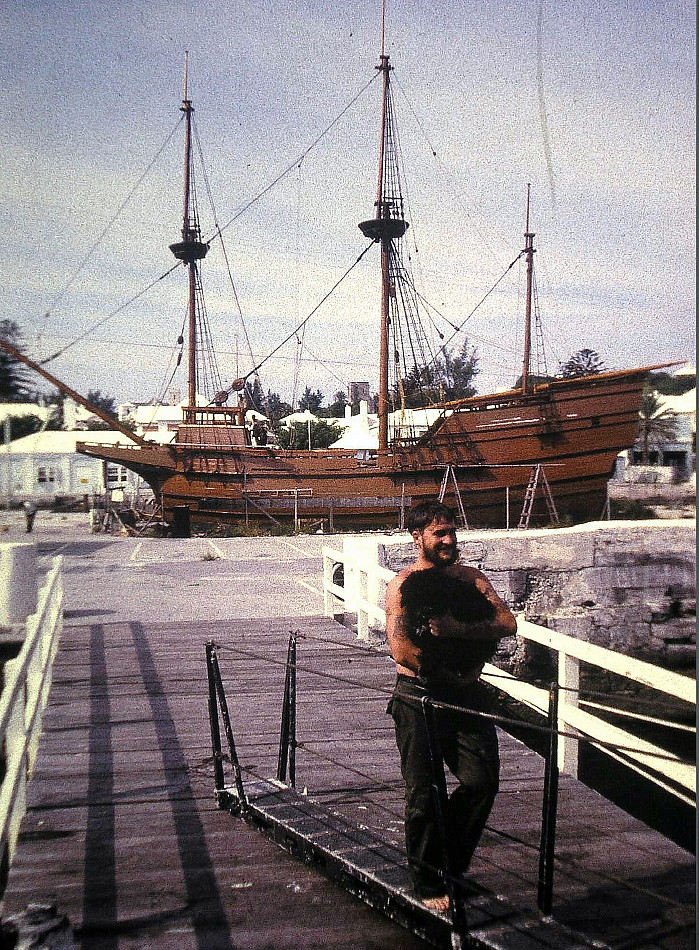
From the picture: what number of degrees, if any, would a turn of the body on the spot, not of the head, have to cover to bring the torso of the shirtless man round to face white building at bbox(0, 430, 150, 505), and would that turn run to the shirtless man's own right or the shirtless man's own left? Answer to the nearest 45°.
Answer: approximately 180°

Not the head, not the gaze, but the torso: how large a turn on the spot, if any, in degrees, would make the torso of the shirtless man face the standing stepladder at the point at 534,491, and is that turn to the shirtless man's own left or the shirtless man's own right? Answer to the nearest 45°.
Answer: approximately 135° to the shirtless man's own left

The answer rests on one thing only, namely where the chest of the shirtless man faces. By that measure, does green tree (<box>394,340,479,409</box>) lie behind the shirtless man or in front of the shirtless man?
behind

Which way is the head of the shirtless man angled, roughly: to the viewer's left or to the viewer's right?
to the viewer's right

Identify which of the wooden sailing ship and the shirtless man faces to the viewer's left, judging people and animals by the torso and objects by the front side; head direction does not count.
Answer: the wooden sailing ship

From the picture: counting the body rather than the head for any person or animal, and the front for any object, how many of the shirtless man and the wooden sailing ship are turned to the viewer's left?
1

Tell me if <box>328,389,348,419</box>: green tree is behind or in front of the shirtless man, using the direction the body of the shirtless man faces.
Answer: behind

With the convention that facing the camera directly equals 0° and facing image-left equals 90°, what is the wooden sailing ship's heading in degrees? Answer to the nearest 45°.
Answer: approximately 90°

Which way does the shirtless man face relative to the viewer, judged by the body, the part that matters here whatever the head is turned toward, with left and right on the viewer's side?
facing the viewer and to the right of the viewer

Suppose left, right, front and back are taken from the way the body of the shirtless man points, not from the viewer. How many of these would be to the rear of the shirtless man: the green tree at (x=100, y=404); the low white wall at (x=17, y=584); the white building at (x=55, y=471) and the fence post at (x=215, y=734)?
4

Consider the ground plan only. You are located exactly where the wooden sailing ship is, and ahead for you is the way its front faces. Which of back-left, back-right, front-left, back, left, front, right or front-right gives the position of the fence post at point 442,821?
left
